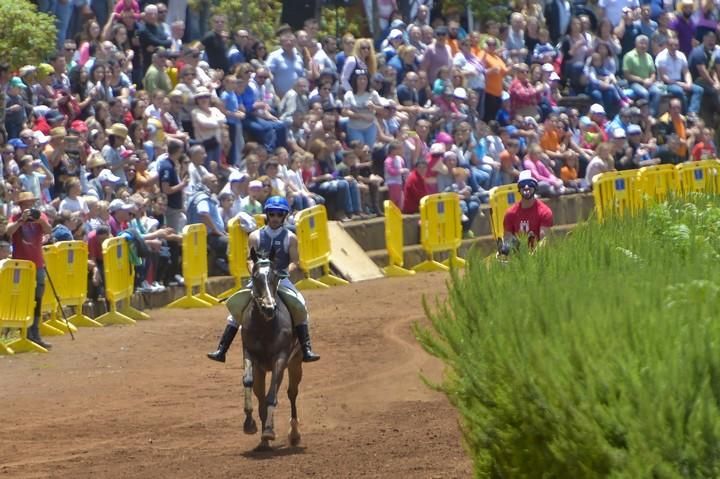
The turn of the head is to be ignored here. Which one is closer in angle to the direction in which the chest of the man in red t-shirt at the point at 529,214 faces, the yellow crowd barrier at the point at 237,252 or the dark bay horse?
the dark bay horse

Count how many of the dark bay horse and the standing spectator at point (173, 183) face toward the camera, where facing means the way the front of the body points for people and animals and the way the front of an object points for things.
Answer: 1

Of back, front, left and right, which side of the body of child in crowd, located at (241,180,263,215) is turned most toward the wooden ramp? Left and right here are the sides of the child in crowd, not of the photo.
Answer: left

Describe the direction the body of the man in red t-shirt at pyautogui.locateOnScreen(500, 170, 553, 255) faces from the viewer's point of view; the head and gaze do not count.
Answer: toward the camera

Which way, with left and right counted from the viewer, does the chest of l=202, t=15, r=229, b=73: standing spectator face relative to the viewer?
facing the viewer and to the right of the viewer

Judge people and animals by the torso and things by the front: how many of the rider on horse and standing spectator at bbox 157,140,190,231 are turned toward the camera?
1

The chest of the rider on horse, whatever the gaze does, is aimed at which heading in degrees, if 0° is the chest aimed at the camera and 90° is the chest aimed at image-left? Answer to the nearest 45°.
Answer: approximately 0°

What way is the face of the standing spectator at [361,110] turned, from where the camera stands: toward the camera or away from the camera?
toward the camera

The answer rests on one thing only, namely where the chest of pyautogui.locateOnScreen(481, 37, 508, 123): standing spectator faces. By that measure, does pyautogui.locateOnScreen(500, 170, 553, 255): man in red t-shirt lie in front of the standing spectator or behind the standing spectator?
in front
